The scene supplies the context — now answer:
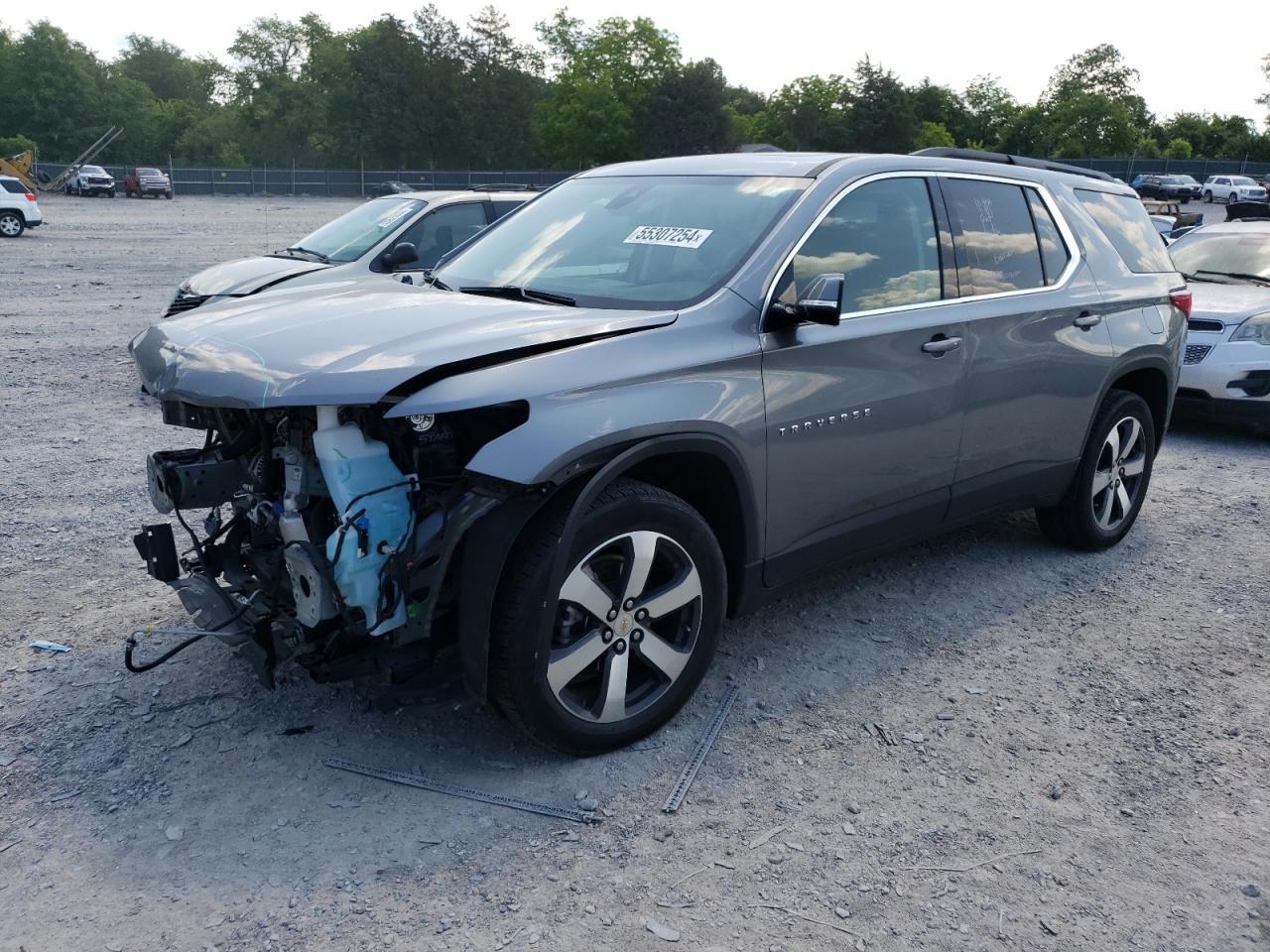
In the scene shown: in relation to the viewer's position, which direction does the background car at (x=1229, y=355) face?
facing the viewer and to the left of the viewer

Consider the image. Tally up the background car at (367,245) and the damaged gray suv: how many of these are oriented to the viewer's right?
0

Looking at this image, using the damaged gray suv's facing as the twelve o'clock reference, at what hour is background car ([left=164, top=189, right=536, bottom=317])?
The background car is roughly at 4 o'clock from the damaged gray suv.

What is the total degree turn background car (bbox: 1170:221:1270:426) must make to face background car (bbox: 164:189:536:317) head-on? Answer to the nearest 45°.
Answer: approximately 45° to its right

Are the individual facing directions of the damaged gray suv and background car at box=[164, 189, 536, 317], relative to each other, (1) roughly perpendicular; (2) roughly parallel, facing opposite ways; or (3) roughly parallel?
roughly parallel

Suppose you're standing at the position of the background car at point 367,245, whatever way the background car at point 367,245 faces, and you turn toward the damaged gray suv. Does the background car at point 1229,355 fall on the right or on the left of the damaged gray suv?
left

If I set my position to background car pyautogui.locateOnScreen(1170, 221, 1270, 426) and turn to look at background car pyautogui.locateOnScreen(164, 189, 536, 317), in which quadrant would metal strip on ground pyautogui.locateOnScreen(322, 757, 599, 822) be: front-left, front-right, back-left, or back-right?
front-left

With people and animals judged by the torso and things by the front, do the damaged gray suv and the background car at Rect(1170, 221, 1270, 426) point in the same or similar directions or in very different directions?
same or similar directions

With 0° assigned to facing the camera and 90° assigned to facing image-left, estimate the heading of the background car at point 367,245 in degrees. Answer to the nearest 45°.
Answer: approximately 45°

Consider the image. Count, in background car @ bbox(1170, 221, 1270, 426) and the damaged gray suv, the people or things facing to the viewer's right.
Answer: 0

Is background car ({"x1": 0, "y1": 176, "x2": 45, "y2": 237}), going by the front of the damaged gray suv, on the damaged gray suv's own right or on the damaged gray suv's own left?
on the damaged gray suv's own right
